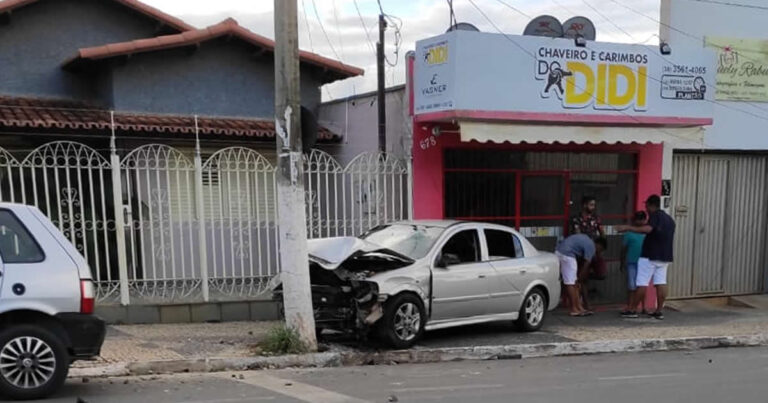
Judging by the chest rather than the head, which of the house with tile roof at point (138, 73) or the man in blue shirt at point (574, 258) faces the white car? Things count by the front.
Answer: the house with tile roof

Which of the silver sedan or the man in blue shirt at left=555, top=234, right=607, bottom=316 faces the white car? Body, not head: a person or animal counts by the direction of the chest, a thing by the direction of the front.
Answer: the silver sedan

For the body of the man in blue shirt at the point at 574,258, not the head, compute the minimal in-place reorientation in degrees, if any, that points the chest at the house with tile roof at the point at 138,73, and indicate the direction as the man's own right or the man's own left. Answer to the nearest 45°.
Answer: approximately 180°

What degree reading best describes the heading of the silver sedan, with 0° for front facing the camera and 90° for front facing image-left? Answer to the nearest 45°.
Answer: approximately 45°

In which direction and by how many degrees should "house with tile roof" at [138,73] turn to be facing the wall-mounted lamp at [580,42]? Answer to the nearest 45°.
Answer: approximately 45° to its left

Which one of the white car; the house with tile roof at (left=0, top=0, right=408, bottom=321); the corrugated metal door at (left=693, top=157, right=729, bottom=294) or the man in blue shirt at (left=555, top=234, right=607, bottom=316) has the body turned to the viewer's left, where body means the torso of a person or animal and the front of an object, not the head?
the white car

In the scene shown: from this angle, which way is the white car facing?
to the viewer's left

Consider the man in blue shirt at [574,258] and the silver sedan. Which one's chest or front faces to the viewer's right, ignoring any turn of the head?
the man in blue shirt

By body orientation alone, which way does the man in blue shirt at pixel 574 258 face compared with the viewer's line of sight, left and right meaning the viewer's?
facing to the right of the viewer
